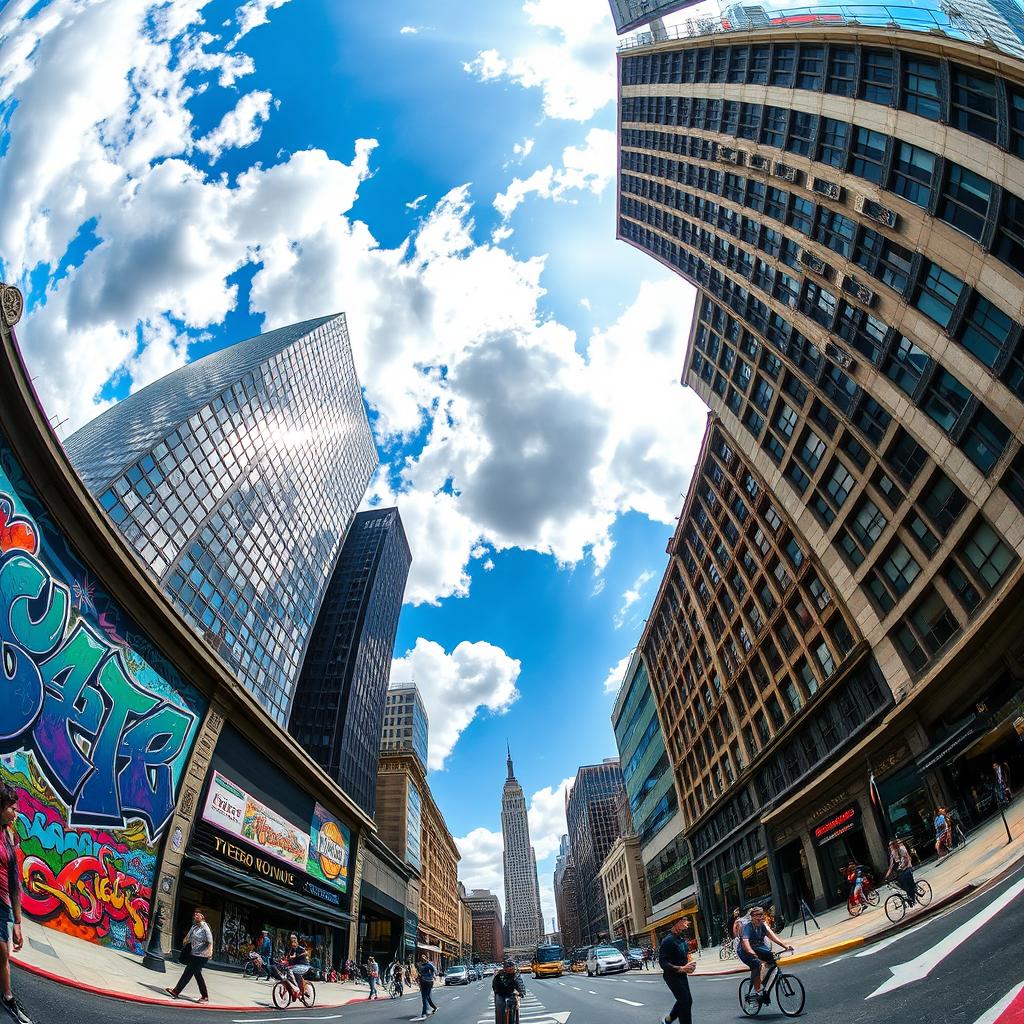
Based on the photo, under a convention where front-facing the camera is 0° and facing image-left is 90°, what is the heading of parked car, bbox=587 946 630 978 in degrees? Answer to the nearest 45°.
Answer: approximately 315°

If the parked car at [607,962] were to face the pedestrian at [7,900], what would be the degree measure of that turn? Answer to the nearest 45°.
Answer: approximately 45° to its right

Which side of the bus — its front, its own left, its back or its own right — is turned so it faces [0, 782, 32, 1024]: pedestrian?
front

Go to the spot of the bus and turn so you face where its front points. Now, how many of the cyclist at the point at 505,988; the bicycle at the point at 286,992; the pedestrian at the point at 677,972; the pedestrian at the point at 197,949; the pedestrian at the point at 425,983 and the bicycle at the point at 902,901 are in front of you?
6

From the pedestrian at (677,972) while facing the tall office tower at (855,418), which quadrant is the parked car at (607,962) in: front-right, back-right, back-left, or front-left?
front-left

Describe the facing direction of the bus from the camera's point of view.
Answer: facing the viewer

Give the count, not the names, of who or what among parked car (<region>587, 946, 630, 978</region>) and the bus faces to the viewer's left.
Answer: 0

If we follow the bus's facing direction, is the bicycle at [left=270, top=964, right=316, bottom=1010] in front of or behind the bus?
in front

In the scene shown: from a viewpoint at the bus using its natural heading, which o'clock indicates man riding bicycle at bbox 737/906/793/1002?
The man riding bicycle is roughly at 12 o'clock from the bus.

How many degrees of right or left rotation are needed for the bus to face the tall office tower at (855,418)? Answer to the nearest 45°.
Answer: approximately 45° to its left
